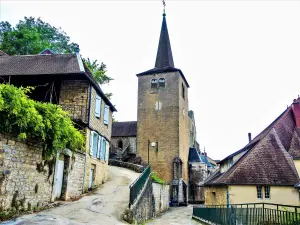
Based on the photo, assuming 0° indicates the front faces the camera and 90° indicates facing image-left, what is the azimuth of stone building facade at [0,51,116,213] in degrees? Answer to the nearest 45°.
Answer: approximately 315°

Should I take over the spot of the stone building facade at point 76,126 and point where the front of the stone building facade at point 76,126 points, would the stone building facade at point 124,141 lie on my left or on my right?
on my left

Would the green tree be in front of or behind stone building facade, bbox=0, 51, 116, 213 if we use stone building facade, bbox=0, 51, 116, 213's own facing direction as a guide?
behind

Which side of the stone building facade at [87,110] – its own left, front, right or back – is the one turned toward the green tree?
back
